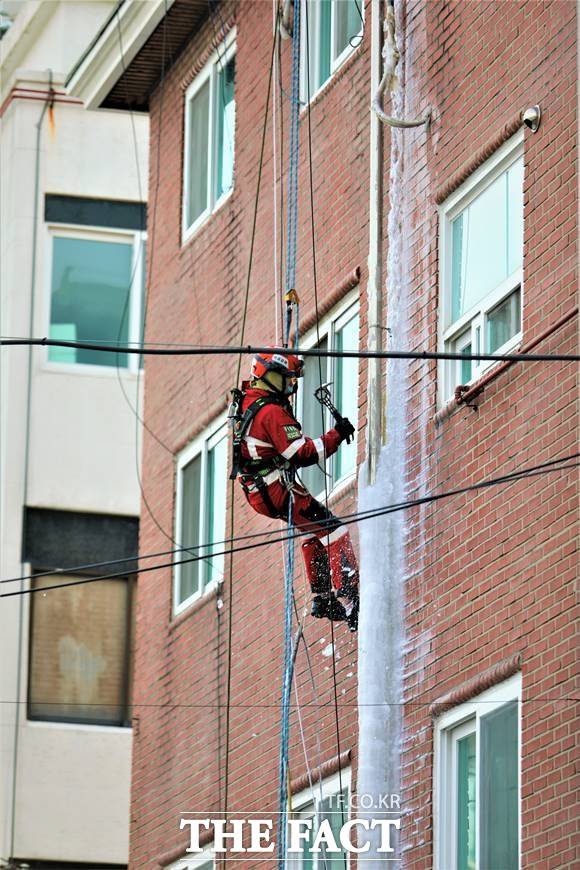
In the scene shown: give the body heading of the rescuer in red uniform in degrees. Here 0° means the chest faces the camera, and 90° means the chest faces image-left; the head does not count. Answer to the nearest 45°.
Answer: approximately 270°

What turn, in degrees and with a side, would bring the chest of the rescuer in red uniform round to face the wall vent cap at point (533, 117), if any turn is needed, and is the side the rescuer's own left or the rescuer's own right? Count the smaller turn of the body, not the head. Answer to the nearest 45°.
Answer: approximately 45° to the rescuer's own right

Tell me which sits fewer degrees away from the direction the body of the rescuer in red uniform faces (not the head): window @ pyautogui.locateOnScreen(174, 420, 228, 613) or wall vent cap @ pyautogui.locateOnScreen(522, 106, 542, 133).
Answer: the wall vent cap

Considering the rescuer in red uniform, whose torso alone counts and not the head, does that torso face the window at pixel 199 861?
no
